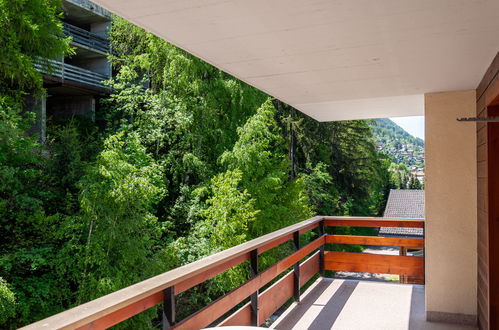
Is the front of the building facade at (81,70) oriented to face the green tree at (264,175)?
yes

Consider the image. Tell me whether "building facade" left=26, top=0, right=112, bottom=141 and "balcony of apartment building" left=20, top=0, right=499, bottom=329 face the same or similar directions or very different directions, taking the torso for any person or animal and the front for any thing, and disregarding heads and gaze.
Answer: very different directions

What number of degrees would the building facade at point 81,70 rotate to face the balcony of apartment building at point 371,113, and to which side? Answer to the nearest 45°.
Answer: approximately 45° to its right

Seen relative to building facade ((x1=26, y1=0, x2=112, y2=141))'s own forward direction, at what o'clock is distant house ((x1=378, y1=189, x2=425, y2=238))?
The distant house is roughly at 11 o'clock from the building facade.
